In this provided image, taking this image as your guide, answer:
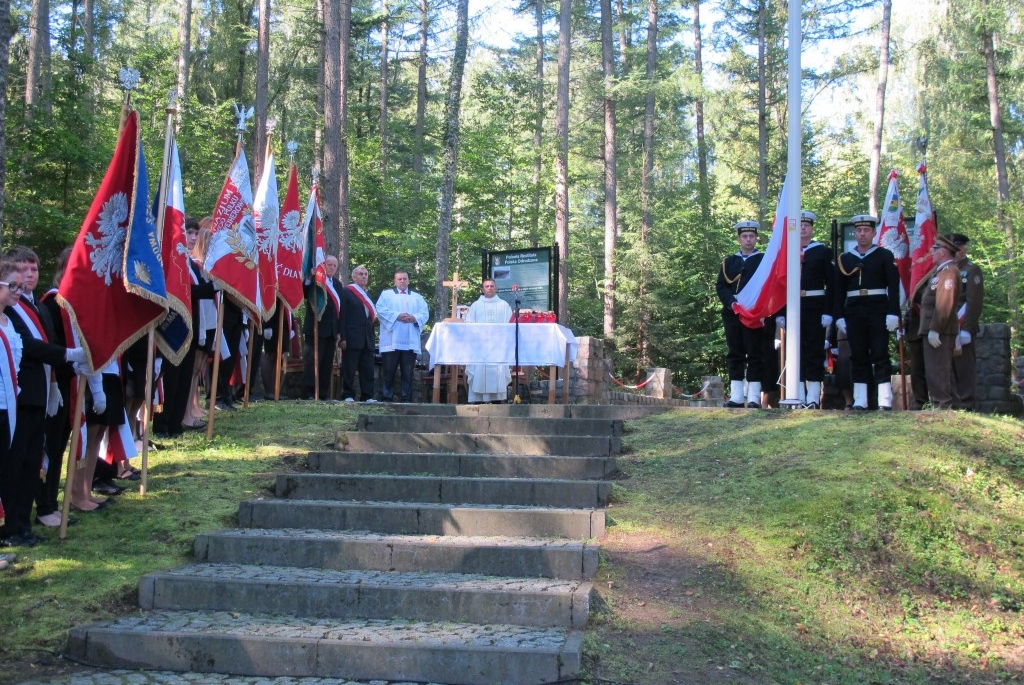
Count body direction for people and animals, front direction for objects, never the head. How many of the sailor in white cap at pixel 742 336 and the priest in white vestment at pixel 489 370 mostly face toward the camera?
2

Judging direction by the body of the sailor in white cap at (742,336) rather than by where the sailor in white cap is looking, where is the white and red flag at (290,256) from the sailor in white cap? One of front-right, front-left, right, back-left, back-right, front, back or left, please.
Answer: right

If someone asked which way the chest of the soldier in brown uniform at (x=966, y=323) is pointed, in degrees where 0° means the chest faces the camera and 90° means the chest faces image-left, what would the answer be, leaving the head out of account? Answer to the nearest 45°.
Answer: approximately 45°

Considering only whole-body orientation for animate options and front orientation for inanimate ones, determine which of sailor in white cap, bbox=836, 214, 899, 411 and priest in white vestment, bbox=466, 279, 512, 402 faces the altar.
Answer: the priest in white vestment

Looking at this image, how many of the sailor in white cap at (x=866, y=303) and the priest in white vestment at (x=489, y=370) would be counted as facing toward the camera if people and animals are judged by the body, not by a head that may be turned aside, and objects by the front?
2

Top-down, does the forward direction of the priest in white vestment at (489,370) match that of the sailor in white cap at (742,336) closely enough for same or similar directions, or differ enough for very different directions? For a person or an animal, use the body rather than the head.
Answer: same or similar directions

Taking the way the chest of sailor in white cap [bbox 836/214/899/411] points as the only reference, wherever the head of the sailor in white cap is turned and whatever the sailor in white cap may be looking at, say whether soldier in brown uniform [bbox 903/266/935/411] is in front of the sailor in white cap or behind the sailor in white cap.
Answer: behind

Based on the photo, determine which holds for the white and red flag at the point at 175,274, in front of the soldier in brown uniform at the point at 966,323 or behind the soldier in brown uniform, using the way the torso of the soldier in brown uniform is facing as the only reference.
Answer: in front

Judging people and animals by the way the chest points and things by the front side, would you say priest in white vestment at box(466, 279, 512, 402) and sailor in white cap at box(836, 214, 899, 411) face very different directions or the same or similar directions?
same or similar directions

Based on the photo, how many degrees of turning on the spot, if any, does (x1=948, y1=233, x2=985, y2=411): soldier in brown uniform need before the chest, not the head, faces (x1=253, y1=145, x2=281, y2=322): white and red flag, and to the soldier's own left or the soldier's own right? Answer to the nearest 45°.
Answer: approximately 45° to the soldier's own right

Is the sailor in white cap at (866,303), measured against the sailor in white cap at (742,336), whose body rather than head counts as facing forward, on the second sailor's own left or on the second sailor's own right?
on the second sailor's own left

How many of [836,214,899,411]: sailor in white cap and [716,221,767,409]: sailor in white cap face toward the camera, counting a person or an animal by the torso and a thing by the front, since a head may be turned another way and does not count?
2

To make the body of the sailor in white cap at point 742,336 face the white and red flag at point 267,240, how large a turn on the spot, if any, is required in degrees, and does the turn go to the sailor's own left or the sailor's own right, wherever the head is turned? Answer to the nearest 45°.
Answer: approximately 90° to the sailor's own right

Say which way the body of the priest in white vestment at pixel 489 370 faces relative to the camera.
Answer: toward the camera

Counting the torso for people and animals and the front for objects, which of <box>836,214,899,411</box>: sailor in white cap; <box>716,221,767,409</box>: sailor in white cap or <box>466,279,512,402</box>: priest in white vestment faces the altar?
the priest in white vestment

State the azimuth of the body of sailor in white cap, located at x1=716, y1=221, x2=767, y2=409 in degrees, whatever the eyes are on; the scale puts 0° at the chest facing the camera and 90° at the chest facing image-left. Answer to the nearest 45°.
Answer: approximately 0°

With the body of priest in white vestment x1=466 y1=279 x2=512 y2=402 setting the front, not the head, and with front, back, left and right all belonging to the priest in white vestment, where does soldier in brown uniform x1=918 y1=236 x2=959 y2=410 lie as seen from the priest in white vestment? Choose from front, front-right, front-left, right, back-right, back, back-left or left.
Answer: front-left

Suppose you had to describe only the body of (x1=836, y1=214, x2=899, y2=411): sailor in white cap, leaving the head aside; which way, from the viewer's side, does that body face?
toward the camera

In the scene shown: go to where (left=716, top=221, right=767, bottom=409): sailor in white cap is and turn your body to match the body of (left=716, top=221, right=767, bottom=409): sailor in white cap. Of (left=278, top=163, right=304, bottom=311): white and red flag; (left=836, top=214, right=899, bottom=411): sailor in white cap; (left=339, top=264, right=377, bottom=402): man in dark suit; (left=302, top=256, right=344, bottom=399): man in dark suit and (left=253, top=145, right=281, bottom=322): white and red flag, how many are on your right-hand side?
4
